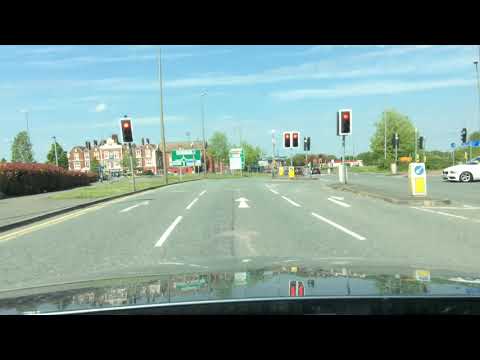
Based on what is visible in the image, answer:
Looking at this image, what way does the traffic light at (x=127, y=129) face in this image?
toward the camera

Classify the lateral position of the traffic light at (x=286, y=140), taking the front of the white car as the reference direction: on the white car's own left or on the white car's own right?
on the white car's own right

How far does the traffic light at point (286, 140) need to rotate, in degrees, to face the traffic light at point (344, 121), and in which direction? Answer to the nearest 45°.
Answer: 0° — it already faces it

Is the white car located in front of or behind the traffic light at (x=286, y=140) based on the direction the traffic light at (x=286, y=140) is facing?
in front

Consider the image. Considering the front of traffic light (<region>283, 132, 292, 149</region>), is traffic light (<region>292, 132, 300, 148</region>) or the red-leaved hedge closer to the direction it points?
the red-leaved hedge

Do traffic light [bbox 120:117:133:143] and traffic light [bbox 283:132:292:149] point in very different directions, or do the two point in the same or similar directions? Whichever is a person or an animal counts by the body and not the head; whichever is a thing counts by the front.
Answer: same or similar directions

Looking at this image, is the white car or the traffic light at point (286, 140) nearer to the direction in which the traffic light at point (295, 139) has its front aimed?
the white car

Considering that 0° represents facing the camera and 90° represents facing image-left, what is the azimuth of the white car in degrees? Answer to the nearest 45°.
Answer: approximately 45°

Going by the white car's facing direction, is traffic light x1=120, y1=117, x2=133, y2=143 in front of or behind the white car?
in front

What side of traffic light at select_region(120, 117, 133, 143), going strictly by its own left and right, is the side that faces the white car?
left

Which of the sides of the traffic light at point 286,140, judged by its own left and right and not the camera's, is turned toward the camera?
front

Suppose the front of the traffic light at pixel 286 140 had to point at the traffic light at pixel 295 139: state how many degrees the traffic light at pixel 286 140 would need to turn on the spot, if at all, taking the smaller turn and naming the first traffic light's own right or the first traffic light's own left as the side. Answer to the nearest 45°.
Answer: approximately 90° to the first traffic light's own left

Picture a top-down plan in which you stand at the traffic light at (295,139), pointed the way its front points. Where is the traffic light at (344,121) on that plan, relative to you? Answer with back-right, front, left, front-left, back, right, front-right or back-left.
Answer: front
